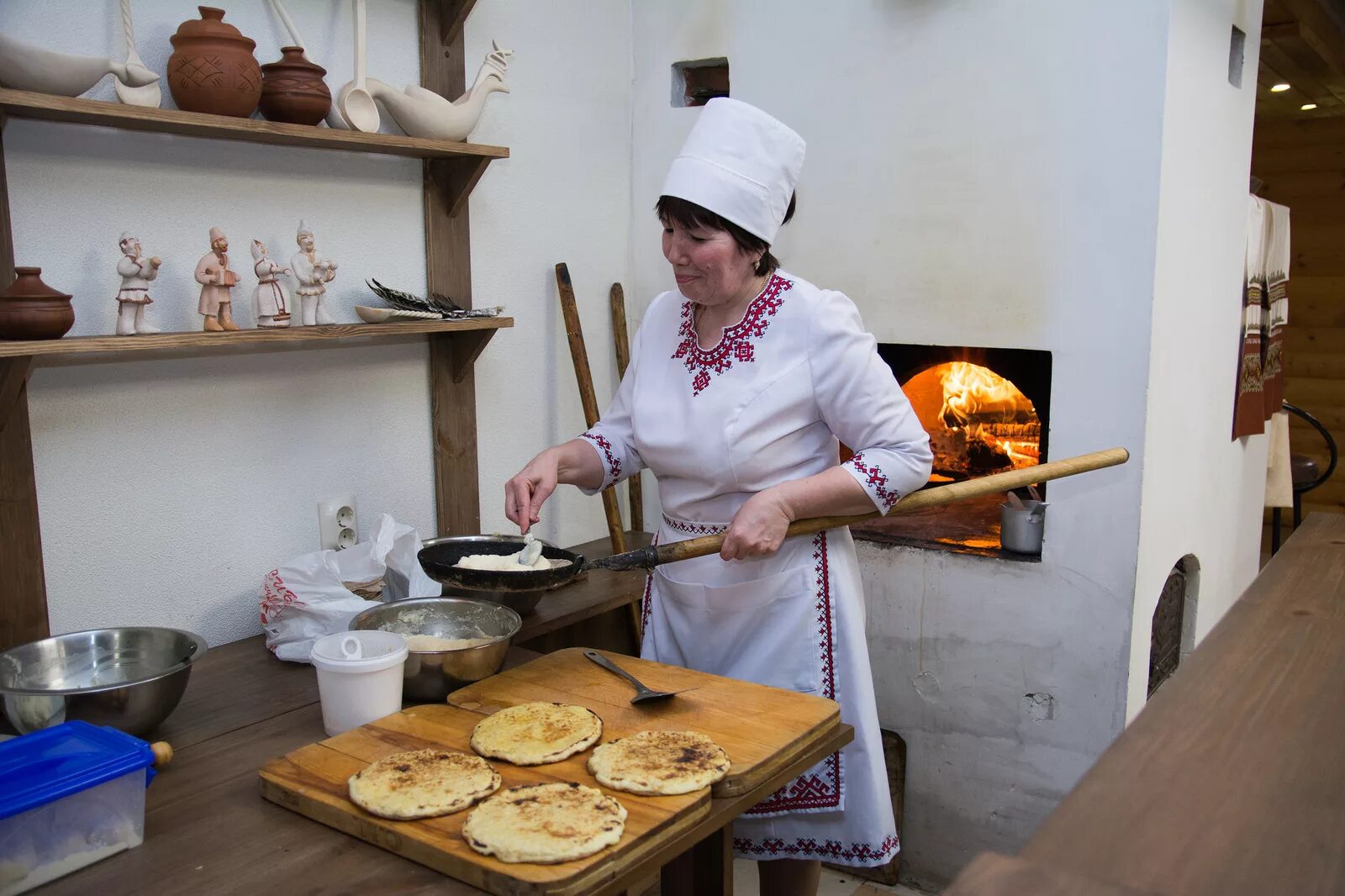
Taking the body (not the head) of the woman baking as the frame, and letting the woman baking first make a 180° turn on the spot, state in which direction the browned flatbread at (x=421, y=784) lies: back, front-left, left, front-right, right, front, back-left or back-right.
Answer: back

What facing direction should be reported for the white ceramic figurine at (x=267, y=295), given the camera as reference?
facing the viewer and to the right of the viewer

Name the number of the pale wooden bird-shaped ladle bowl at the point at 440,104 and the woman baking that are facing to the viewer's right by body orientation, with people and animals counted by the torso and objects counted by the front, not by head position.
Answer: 1

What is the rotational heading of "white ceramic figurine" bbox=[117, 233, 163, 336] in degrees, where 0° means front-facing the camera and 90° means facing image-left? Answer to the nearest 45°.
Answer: approximately 315°

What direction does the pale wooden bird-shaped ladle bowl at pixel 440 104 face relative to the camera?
to the viewer's right

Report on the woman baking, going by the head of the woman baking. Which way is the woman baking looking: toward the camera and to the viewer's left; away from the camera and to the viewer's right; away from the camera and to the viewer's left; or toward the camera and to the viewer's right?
toward the camera and to the viewer's left

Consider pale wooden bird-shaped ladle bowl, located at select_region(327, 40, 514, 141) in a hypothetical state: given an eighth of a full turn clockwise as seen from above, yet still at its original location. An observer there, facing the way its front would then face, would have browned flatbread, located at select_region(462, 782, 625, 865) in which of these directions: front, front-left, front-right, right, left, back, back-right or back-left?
front-right

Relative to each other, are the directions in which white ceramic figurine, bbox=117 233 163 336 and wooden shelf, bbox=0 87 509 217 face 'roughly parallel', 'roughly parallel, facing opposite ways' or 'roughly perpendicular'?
roughly parallel

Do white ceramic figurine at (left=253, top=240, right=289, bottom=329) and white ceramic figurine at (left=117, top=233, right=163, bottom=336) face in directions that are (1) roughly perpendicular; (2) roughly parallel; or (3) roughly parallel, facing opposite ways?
roughly parallel

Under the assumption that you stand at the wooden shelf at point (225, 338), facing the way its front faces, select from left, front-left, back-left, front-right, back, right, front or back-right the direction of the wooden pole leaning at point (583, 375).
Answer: left

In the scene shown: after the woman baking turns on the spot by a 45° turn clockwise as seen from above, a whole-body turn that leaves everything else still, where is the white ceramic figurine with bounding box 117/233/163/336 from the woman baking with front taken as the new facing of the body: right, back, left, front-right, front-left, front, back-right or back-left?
front

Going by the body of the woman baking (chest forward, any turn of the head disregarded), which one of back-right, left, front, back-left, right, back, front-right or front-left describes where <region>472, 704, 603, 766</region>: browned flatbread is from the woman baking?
front
